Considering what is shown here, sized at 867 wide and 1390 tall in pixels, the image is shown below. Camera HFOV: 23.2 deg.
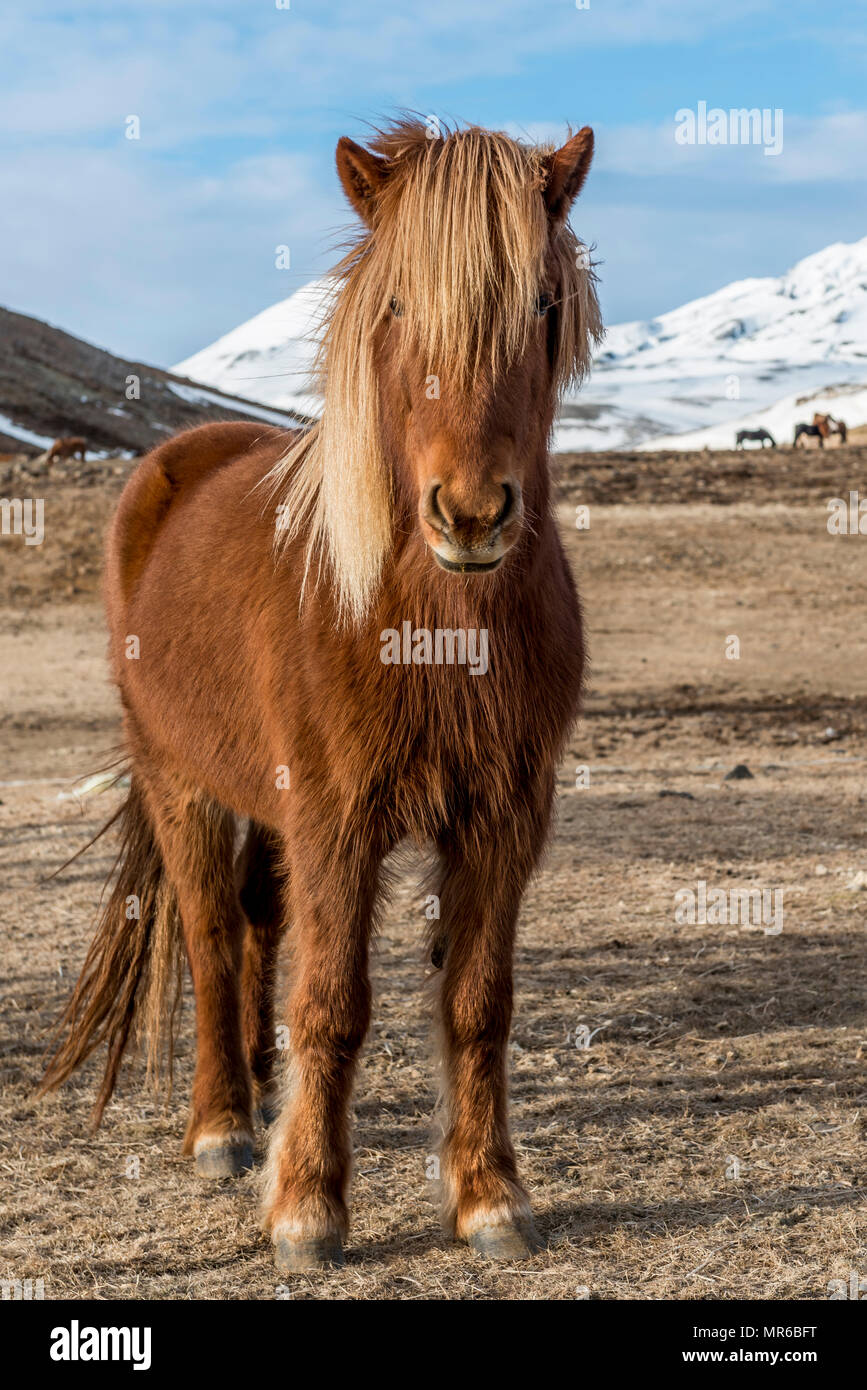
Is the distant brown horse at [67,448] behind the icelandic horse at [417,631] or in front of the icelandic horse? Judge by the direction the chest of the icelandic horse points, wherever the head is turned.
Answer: behind

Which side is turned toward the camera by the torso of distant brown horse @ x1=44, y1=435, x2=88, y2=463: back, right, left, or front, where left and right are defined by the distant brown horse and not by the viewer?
left

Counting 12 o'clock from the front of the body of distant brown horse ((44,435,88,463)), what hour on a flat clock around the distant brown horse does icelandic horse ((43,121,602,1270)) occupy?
The icelandic horse is roughly at 9 o'clock from the distant brown horse.

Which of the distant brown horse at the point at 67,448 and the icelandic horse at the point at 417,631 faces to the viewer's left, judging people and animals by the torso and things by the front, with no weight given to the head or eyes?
the distant brown horse

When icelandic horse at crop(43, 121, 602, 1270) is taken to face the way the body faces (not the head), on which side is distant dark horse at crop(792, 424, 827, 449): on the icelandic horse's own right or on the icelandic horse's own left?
on the icelandic horse's own left

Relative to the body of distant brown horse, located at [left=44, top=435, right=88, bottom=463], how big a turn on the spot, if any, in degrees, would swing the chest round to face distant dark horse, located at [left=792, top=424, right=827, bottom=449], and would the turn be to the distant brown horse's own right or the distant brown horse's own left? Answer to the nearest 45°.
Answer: approximately 180°

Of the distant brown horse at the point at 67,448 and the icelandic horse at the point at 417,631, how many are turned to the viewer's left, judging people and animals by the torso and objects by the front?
1

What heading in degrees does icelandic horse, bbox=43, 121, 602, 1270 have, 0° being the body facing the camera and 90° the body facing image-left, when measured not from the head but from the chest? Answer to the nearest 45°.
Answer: approximately 315°
